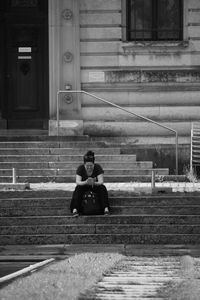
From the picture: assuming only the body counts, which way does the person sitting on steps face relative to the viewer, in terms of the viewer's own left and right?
facing the viewer

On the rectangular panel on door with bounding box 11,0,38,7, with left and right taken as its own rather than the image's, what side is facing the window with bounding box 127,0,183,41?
left

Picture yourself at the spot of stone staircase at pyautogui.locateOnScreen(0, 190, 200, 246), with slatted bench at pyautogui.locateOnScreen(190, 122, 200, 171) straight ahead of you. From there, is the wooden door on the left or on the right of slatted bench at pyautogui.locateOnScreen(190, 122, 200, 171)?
left

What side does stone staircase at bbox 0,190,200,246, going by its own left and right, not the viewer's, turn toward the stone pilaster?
back

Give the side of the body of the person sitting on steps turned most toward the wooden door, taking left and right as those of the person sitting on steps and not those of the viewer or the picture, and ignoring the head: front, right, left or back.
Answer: back

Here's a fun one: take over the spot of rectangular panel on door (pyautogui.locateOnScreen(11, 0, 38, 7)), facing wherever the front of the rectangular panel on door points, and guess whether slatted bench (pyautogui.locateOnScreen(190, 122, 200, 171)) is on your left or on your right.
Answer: on your left

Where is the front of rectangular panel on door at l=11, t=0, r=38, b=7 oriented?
toward the camera

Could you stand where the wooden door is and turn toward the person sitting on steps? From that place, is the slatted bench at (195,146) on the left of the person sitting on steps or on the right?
left

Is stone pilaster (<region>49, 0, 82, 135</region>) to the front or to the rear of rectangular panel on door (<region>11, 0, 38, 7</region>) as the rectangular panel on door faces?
to the front

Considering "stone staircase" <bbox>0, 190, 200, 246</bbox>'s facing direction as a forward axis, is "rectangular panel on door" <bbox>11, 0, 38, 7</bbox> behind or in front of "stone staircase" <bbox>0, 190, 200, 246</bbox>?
behind

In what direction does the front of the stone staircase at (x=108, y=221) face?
toward the camera

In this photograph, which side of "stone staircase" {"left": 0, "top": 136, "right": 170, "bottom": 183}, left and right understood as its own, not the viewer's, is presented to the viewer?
front
